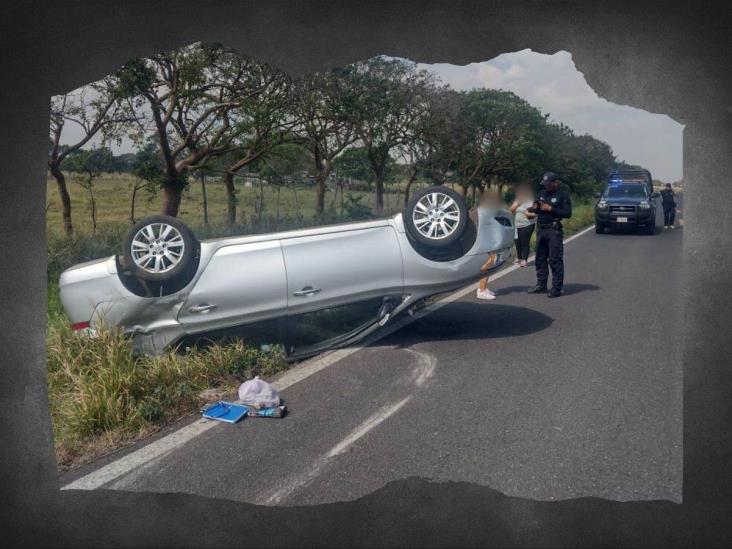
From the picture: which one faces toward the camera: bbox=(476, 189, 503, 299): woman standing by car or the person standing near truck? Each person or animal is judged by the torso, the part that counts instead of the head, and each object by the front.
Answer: the person standing near truck

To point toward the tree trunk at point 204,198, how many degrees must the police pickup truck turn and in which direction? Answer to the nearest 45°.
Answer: approximately 45° to its right

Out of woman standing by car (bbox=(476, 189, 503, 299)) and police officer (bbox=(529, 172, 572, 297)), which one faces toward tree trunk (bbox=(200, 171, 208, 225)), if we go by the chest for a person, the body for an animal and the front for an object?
the police officer

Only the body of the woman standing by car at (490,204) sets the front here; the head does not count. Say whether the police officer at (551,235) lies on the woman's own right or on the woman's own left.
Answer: on the woman's own left

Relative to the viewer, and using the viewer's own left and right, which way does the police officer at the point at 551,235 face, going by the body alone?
facing the viewer and to the left of the viewer

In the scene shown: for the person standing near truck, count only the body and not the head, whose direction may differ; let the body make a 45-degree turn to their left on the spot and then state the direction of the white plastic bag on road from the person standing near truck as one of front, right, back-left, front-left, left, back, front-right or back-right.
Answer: right

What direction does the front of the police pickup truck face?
toward the camera

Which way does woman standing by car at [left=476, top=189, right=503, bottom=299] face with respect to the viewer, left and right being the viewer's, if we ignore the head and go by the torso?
facing to the right of the viewer

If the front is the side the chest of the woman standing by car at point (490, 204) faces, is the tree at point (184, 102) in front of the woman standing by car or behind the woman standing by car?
behind

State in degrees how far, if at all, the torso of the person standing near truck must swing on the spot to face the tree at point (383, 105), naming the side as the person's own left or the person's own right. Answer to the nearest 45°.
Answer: approximately 90° to the person's own right

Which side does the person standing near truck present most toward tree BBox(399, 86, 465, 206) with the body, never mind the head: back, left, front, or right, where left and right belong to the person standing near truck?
right

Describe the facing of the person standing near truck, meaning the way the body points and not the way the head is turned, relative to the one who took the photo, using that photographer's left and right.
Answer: facing the viewer

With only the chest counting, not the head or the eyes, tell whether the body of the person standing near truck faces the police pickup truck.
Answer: no

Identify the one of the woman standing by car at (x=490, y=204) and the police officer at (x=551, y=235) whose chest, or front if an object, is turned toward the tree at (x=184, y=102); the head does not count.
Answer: the police officer

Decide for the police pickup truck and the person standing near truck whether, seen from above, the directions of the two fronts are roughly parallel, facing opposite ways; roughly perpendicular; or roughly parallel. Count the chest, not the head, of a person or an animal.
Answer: roughly parallel

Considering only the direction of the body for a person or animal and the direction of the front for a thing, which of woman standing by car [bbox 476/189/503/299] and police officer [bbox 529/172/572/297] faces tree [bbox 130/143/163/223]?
the police officer

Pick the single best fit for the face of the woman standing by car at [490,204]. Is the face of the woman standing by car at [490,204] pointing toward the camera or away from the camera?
toward the camera

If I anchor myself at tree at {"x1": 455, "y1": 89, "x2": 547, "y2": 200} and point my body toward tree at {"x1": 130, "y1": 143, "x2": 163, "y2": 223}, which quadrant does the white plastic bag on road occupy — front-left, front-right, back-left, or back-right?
front-left

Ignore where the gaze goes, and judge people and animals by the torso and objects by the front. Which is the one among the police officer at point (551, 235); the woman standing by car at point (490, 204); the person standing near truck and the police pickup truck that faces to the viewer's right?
the woman standing by car

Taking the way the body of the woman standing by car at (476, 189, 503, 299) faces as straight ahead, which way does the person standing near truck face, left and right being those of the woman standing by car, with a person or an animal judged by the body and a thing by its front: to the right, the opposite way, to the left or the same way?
to the right
